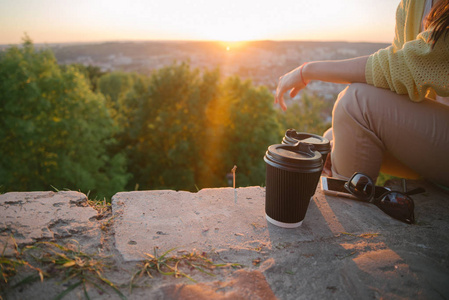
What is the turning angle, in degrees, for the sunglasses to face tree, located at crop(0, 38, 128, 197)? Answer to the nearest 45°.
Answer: approximately 90° to its right

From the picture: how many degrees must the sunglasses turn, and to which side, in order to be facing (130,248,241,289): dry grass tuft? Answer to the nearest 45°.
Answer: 0° — it already faces it

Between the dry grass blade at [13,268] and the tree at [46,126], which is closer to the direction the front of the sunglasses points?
the dry grass blade

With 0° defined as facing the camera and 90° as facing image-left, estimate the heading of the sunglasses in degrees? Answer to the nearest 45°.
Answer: approximately 45°

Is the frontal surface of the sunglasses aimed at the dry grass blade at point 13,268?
yes
